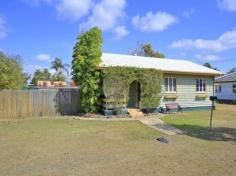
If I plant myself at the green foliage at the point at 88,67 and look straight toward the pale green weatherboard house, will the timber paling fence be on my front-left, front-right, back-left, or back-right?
back-left

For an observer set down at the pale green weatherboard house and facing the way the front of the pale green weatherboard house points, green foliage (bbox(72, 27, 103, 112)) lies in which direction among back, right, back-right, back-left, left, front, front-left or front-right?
front-right

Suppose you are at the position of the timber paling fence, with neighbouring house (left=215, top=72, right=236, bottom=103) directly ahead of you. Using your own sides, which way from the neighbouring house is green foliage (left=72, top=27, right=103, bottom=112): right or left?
right

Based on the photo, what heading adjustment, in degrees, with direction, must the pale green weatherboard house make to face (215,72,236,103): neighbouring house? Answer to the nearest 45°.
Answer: approximately 135° to its left

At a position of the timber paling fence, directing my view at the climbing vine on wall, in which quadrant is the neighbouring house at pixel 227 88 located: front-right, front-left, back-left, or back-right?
front-left

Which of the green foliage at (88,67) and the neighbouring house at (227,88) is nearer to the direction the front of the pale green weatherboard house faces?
the green foliage

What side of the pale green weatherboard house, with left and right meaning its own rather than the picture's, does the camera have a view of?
front

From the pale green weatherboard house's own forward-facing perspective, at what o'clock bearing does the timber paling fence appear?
The timber paling fence is roughly at 2 o'clock from the pale green weatherboard house.

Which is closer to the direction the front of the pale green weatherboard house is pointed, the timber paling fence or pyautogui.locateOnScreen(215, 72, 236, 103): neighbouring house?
the timber paling fence
